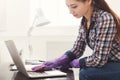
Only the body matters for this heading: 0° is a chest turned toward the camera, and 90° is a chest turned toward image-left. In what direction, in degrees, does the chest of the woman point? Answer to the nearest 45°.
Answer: approximately 45°
